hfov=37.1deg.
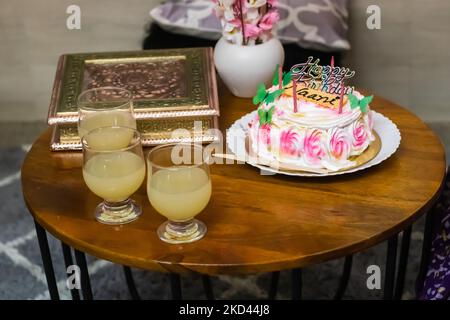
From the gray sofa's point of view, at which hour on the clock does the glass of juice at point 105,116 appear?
The glass of juice is roughly at 1 o'clock from the gray sofa.

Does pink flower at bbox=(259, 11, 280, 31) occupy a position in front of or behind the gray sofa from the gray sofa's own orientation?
in front

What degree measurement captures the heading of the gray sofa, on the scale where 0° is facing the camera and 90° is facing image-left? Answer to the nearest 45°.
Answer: approximately 0°

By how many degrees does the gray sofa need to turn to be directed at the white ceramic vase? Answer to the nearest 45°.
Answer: approximately 45° to its right

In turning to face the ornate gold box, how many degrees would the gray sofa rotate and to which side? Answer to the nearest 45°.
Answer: approximately 45° to its right

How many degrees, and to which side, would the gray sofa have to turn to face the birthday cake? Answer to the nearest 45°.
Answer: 0° — it already faces it

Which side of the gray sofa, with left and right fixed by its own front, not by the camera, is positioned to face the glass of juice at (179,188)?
front
